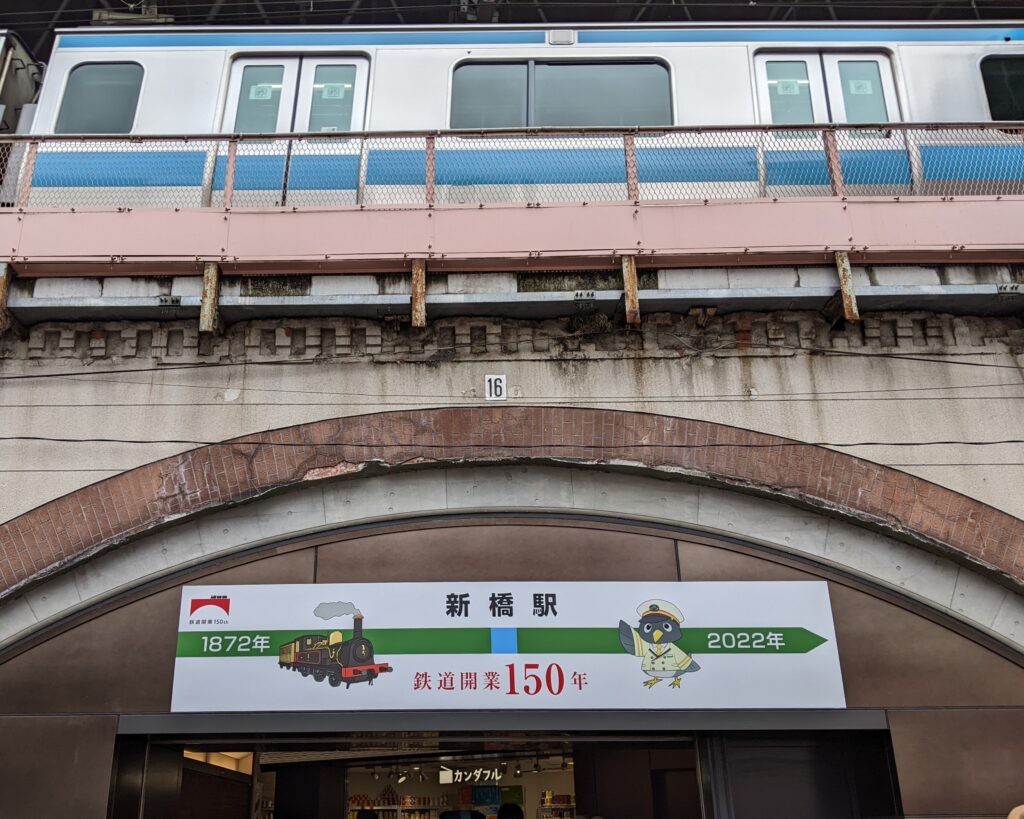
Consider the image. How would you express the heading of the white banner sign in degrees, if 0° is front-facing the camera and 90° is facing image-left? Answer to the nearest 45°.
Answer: approximately 0°
